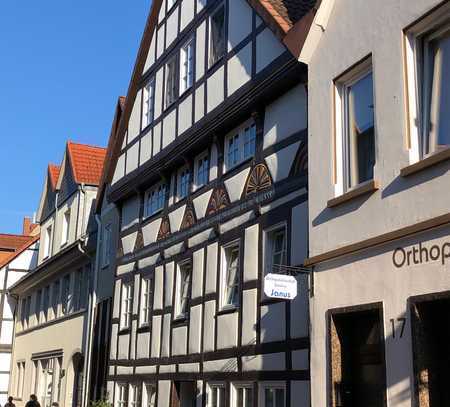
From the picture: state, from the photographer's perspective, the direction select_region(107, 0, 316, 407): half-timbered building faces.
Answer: facing the viewer and to the left of the viewer
